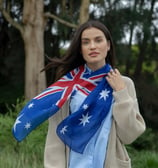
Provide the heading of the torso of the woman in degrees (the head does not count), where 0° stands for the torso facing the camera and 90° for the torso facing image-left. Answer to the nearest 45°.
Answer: approximately 0°

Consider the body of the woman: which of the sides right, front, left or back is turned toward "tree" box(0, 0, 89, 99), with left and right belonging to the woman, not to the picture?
back
